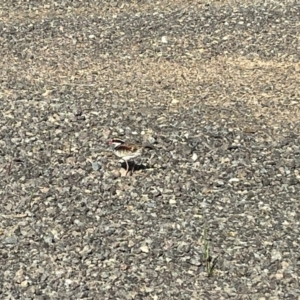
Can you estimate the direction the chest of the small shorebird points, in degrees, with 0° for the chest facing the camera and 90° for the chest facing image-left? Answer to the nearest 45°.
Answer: approximately 90°
